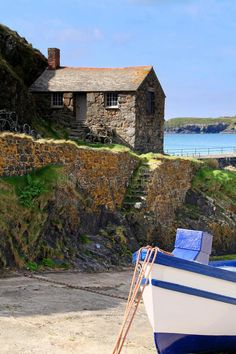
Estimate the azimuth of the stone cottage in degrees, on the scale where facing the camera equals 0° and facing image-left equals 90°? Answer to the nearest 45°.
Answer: approximately 45°

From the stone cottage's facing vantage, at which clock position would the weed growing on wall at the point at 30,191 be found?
The weed growing on wall is roughly at 11 o'clock from the stone cottage.

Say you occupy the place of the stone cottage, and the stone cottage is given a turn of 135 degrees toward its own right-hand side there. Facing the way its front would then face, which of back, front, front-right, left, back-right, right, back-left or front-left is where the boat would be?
back
